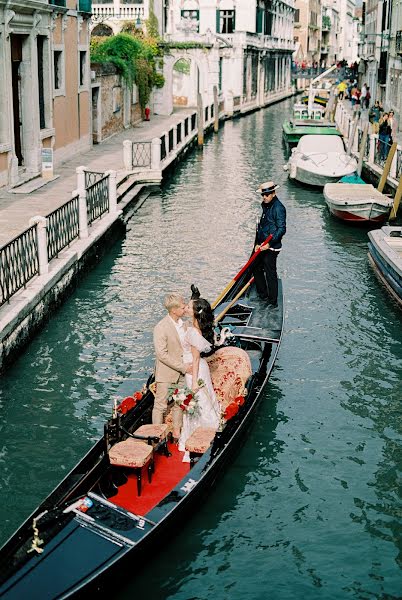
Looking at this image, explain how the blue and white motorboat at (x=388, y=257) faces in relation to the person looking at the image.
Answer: facing away from the viewer and to the left of the viewer

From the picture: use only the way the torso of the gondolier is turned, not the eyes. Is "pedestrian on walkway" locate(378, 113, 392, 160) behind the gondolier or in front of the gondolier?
behind

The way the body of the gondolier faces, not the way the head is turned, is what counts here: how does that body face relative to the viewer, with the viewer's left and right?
facing the viewer and to the left of the viewer

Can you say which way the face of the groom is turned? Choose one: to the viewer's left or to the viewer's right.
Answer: to the viewer's right

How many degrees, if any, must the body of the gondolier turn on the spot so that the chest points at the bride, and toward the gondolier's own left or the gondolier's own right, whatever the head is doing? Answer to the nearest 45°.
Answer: approximately 45° to the gondolier's own left

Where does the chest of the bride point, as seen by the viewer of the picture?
to the viewer's left

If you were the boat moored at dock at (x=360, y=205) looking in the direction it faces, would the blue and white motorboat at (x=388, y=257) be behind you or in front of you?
in front

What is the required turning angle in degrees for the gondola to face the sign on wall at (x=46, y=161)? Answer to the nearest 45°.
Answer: approximately 135° to its right

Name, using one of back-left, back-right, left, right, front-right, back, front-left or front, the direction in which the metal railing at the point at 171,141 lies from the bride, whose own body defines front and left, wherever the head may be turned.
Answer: right

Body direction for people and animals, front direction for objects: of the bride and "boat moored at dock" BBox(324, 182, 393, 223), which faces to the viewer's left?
the bride

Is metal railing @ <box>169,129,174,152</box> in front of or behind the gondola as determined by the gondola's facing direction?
behind

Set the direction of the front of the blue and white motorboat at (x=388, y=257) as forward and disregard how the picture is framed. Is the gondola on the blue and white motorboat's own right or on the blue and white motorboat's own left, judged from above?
on the blue and white motorboat's own left

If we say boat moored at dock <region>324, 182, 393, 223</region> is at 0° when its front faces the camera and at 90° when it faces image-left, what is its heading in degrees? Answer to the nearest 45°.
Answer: approximately 315°

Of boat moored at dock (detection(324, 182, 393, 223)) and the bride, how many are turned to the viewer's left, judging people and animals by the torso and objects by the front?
1

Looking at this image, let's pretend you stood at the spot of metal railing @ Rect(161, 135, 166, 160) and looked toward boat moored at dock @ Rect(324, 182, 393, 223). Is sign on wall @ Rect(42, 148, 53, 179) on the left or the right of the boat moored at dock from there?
right
